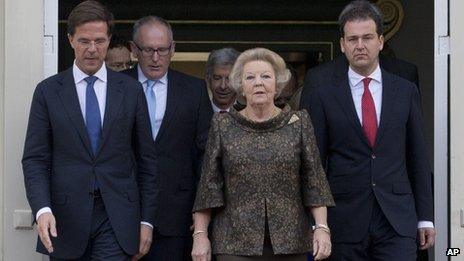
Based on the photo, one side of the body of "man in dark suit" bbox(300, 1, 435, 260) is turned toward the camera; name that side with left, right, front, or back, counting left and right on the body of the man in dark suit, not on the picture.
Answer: front

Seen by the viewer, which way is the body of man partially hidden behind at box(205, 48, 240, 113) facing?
toward the camera

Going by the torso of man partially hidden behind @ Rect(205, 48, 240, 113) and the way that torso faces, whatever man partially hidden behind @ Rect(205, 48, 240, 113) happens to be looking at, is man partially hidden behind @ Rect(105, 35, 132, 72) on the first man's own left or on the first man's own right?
on the first man's own right

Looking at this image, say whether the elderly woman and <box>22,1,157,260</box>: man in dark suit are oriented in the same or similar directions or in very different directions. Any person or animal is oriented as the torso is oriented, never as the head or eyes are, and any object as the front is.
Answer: same or similar directions

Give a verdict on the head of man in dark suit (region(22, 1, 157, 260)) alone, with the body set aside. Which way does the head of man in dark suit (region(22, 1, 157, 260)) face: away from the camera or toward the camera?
toward the camera

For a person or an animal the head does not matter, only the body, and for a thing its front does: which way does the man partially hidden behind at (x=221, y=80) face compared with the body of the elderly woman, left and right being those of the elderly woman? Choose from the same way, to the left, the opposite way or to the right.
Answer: the same way

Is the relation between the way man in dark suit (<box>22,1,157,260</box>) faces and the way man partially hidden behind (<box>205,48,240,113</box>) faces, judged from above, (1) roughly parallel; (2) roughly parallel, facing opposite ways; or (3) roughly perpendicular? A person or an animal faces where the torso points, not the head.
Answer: roughly parallel

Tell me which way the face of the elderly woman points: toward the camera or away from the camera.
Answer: toward the camera

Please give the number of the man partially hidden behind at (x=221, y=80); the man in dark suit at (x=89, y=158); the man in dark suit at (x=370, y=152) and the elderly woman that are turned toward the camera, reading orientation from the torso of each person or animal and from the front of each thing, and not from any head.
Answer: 4

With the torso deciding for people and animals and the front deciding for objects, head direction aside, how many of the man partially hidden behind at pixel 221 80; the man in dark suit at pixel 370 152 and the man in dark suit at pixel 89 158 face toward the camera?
3

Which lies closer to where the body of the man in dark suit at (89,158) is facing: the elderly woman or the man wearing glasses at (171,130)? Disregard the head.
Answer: the elderly woman

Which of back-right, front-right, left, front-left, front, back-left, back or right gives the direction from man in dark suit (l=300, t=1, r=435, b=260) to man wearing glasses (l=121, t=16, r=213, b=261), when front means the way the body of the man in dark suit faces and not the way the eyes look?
right

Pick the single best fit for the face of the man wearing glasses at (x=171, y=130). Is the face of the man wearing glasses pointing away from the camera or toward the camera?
toward the camera
